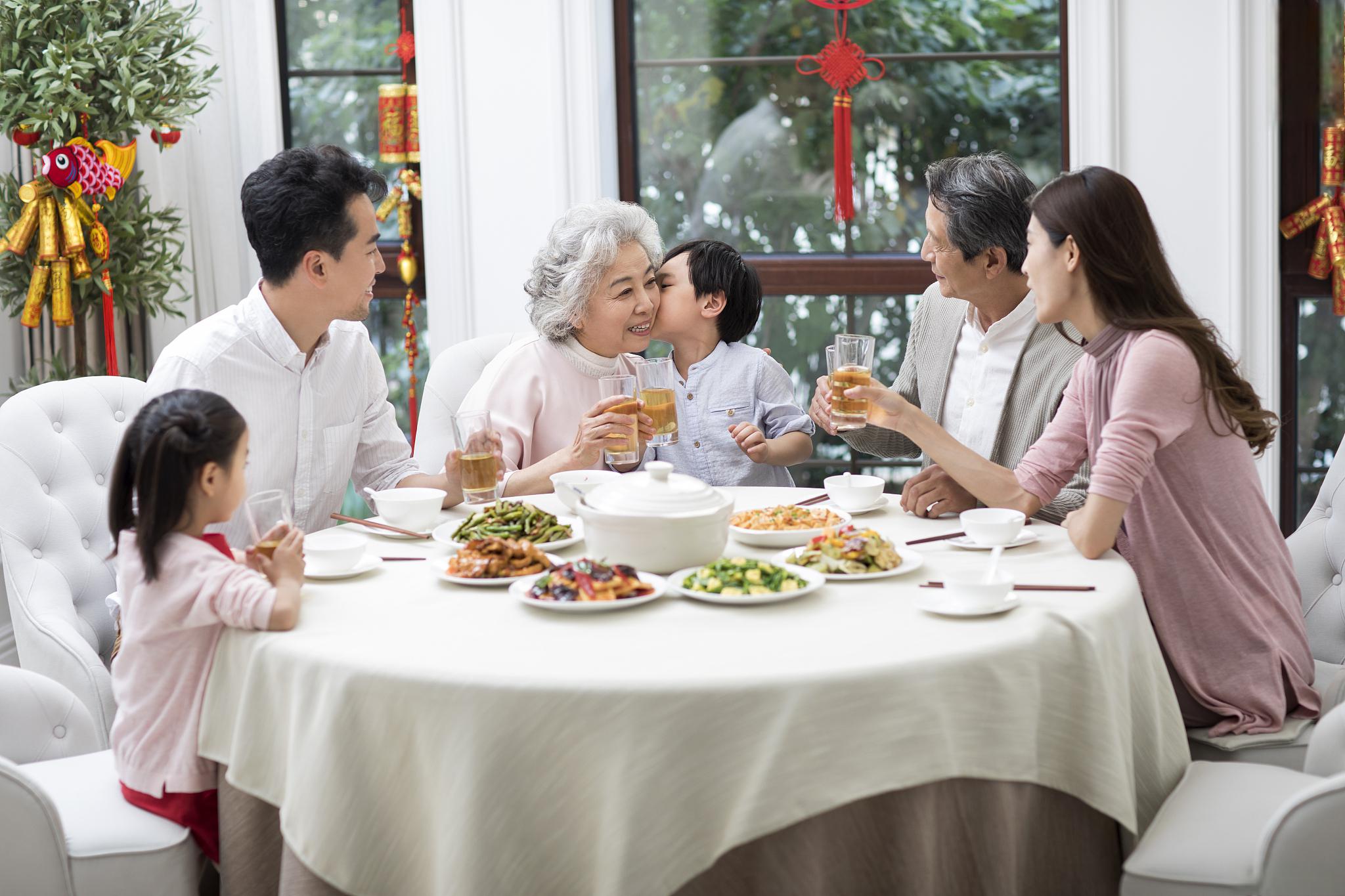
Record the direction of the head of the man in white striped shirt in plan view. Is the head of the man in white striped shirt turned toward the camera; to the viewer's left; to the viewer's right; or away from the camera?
to the viewer's right

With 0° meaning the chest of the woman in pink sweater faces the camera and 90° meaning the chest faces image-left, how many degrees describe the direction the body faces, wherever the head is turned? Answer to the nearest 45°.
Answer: approximately 90°

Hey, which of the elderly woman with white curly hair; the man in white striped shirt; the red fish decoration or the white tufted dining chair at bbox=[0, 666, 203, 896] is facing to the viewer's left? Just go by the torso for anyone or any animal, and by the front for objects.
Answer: the red fish decoration

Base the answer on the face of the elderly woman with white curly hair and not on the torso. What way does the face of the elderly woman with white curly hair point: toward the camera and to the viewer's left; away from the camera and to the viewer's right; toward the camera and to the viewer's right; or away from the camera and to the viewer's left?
toward the camera and to the viewer's right

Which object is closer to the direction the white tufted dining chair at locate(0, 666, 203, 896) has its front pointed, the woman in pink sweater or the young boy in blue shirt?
the woman in pink sweater

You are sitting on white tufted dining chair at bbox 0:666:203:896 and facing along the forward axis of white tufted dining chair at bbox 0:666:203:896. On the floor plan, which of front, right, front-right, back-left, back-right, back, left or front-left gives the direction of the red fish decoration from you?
back-left

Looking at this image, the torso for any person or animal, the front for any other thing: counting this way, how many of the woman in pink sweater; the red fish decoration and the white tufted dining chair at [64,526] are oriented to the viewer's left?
2

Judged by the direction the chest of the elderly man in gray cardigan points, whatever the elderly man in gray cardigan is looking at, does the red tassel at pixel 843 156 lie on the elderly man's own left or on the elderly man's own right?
on the elderly man's own right

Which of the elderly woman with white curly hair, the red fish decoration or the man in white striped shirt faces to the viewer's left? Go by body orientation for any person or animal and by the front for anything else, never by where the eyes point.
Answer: the red fish decoration

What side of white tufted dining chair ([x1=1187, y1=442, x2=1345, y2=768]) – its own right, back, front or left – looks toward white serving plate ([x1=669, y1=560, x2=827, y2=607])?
front

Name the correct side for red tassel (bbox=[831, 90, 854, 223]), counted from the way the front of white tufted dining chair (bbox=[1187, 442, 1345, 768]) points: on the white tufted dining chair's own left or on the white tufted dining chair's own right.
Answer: on the white tufted dining chair's own right

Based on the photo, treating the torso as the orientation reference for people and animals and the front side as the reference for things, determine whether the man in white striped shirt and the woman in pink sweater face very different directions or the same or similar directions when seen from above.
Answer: very different directions

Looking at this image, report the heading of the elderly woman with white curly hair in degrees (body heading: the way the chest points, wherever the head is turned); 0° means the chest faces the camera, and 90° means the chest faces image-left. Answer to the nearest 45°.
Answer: approximately 315°

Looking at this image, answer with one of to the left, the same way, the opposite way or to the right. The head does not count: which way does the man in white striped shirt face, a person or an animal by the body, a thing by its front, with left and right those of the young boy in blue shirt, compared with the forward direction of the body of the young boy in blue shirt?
to the left

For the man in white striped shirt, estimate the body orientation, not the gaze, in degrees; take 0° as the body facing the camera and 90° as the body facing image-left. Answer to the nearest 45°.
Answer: approximately 315°
